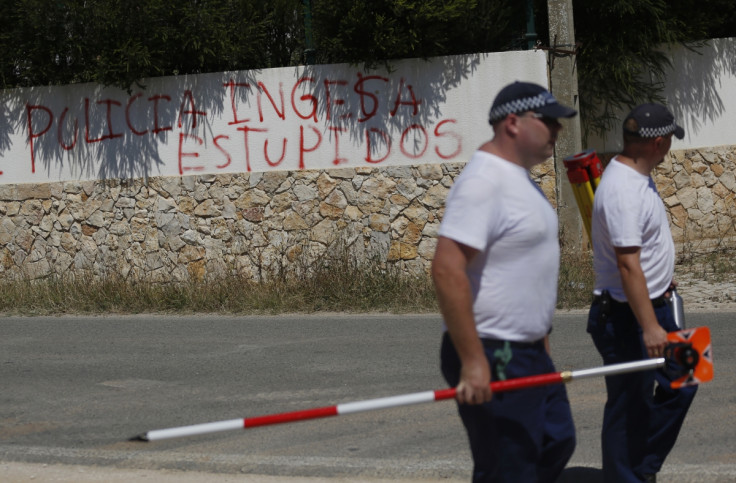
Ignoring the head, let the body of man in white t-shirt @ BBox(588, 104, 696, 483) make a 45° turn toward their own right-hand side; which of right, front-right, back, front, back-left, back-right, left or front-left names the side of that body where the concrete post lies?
back-left

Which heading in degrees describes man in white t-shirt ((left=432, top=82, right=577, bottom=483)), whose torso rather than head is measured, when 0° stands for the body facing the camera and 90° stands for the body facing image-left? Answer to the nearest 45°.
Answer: approximately 270°

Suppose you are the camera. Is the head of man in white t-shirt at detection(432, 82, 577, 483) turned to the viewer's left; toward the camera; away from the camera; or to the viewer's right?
to the viewer's right

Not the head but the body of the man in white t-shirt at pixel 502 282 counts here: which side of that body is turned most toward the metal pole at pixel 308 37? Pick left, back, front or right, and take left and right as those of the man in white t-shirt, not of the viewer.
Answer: left

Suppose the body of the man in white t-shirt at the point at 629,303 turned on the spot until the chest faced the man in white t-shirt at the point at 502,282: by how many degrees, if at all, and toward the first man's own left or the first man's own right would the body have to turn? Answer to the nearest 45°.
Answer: approximately 90° to the first man's own right

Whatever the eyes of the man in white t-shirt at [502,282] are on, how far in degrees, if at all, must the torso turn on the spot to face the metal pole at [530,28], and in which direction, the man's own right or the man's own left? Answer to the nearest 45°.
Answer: approximately 90° to the man's own left

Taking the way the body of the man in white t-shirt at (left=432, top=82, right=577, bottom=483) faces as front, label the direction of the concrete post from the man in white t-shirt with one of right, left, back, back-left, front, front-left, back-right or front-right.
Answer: left

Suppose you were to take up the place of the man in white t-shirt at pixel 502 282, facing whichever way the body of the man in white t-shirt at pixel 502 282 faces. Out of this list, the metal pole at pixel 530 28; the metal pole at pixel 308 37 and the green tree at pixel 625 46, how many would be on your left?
3

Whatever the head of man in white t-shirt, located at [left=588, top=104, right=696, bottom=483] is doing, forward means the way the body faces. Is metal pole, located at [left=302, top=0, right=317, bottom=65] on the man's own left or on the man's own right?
on the man's own left

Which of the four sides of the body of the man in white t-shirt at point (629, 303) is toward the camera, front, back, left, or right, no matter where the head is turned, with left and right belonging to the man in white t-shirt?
right

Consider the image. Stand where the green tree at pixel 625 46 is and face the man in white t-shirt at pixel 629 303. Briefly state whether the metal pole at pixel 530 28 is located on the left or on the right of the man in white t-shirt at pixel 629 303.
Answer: right
